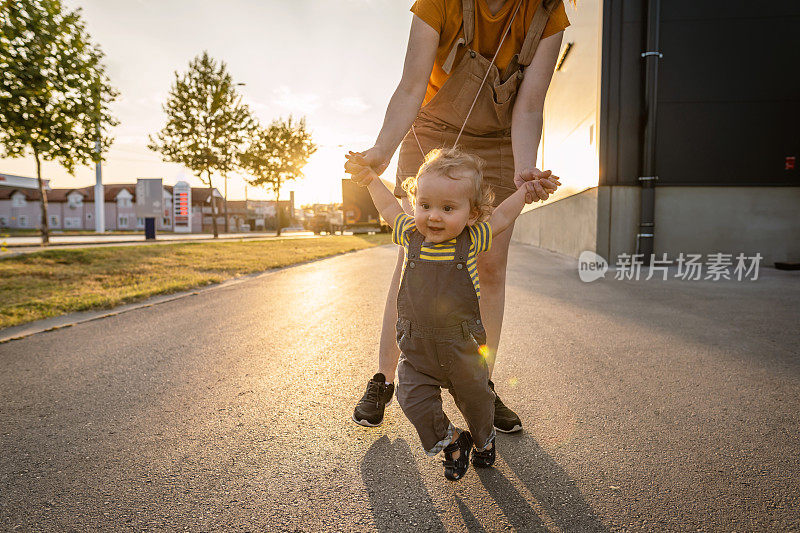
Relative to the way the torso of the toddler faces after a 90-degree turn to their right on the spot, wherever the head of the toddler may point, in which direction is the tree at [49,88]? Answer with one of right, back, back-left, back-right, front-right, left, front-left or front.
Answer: front-right

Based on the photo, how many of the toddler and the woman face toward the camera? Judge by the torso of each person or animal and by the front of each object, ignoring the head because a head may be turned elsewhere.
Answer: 2

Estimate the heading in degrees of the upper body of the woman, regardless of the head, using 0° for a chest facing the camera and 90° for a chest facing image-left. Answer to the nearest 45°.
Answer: approximately 0°

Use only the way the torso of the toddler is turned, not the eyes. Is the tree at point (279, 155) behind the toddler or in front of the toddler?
behind

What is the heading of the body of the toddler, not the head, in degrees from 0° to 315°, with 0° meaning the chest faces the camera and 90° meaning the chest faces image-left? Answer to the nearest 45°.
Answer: approximately 0°

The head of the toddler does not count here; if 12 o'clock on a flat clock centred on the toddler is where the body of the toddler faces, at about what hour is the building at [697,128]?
The building is roughly at 7 o'clock from the toddler.

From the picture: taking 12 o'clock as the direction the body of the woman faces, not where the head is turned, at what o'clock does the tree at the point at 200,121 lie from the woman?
The tree is roughly at 5 o'clock from the woman.

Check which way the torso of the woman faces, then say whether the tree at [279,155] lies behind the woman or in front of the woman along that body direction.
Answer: behind

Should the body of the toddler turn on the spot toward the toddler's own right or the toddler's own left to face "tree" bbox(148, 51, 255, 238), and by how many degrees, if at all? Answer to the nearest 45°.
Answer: approximately 135° to the toddler's own right
